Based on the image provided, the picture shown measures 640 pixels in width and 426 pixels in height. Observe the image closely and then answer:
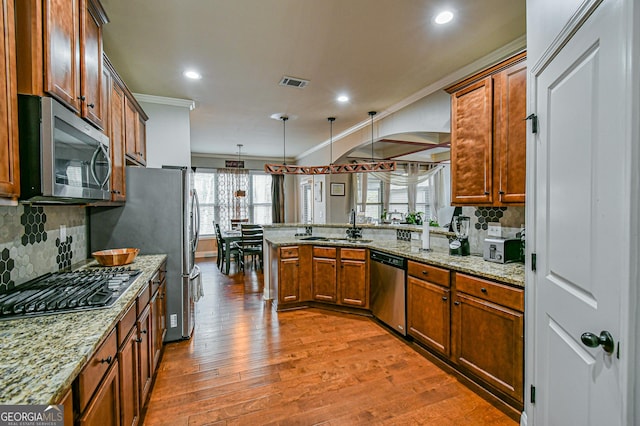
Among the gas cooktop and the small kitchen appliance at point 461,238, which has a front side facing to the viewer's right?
the gas cooktop

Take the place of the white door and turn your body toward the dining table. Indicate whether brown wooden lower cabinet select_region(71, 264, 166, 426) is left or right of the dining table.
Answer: left

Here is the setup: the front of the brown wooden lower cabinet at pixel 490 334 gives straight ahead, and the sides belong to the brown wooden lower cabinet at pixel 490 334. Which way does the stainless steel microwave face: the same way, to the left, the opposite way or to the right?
the opposite way

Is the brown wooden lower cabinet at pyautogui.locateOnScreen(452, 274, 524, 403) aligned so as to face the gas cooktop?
yes

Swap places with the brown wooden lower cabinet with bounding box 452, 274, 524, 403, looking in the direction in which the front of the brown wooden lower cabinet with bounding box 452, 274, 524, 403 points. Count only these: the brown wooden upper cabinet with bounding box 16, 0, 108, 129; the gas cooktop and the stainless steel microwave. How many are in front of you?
3

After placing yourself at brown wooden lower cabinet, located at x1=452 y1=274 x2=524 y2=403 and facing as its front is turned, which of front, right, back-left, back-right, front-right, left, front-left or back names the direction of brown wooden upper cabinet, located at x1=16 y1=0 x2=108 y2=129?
front

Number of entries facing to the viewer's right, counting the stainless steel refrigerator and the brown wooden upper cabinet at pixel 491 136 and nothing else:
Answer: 1

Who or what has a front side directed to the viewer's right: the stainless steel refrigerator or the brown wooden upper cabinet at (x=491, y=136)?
the stainless steel refrigerator

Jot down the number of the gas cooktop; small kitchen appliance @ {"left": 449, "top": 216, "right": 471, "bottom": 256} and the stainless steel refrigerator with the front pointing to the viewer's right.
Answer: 2

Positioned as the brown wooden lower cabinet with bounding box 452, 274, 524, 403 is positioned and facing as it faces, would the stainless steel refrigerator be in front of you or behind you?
in front

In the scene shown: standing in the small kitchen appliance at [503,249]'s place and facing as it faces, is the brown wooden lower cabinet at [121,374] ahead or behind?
ahead

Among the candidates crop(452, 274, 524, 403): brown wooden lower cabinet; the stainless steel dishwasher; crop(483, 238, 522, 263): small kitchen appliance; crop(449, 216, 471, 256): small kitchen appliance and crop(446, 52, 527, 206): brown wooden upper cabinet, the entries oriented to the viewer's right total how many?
0

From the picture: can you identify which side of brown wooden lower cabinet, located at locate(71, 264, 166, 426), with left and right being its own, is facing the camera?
right

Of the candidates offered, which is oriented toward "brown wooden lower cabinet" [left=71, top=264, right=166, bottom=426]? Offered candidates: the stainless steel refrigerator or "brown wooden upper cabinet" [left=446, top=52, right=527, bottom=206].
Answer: the brown wooden upper cabinet

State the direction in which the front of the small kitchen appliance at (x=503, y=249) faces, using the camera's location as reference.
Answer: facing the viewer and to the left of the viewer

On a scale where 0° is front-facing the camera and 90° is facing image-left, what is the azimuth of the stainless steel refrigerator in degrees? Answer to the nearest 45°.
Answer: approximately 270°

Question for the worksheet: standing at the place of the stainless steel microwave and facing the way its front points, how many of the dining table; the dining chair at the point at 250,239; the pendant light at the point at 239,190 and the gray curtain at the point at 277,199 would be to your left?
4
